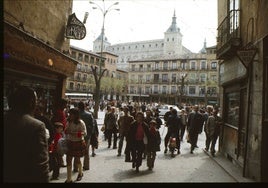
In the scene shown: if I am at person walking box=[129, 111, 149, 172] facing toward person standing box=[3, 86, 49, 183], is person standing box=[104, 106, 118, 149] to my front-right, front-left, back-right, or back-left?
back-right

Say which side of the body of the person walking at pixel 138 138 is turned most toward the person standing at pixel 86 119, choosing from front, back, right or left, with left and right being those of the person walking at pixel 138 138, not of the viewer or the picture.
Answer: right

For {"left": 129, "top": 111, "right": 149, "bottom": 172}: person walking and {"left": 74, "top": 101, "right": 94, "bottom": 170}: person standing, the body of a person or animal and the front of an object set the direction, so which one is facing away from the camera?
{"left": 74, "top": 101, "right": 94, "bottom": 170}: person standing

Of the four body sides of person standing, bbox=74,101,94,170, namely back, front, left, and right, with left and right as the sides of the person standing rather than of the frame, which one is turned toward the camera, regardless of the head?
back

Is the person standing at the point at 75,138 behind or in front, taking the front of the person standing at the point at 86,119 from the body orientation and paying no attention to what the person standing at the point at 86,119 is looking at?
behind

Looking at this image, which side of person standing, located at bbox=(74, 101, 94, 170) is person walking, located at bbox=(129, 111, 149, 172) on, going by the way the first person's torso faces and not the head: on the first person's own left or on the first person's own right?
on the first person's own right

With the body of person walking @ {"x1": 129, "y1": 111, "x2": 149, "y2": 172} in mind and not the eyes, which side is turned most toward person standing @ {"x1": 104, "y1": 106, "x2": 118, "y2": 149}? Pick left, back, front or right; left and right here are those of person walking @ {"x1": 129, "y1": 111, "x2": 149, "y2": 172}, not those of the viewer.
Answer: back
